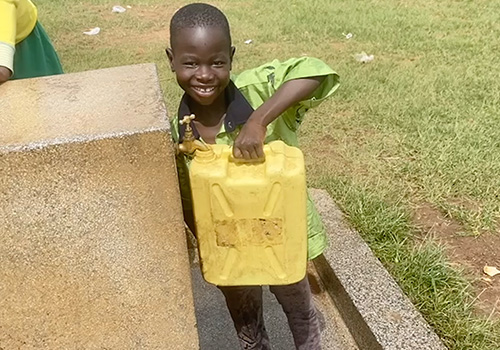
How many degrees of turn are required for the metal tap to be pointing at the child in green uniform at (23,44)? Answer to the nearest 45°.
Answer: approximately 135° to its left

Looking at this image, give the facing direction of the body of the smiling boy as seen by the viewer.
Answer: toward the camera

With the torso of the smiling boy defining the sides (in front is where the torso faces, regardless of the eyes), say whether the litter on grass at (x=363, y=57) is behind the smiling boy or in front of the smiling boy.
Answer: behind

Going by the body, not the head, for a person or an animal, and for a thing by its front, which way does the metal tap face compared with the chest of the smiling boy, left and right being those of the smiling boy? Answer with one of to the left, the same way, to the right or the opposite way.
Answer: to the left

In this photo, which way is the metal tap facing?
to the viewer's right
